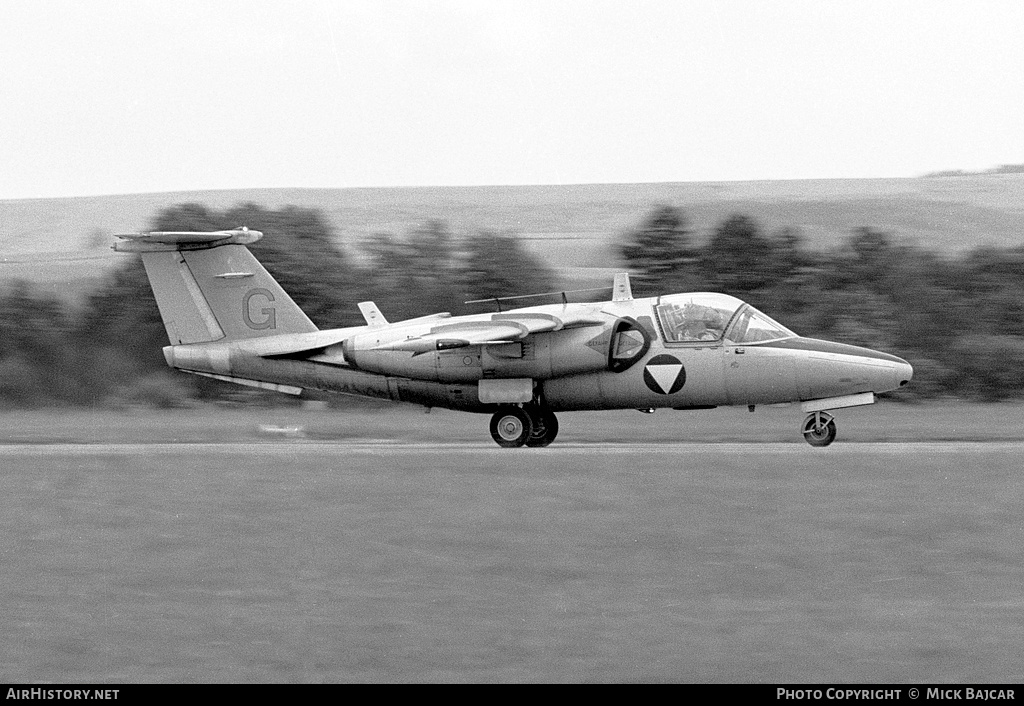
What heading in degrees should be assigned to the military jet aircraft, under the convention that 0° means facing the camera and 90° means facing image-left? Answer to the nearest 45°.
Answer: approximately 270°
